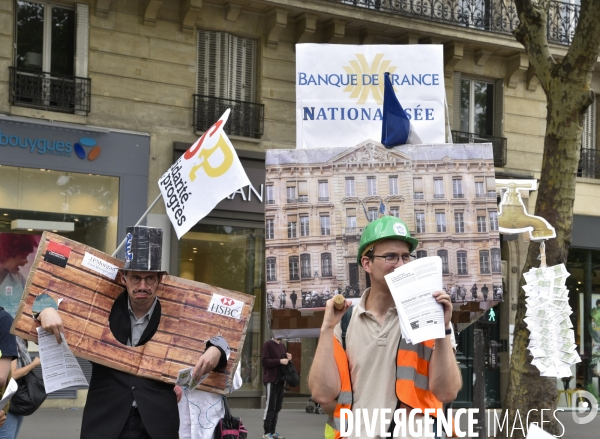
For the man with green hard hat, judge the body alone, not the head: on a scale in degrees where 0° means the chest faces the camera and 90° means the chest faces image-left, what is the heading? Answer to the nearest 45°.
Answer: approximately 0°

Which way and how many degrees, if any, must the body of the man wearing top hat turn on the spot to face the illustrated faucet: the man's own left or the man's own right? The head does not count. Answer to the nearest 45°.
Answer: approximately 135° to the man's own left

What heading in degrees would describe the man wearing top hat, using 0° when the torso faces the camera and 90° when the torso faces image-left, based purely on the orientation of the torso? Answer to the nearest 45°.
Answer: approximately 0°

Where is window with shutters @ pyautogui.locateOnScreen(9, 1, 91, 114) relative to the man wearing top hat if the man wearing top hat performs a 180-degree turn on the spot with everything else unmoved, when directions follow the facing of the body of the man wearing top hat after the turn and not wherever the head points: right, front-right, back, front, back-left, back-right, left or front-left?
front

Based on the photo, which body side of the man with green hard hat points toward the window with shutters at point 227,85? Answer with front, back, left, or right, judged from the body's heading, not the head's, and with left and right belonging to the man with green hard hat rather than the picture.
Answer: back
